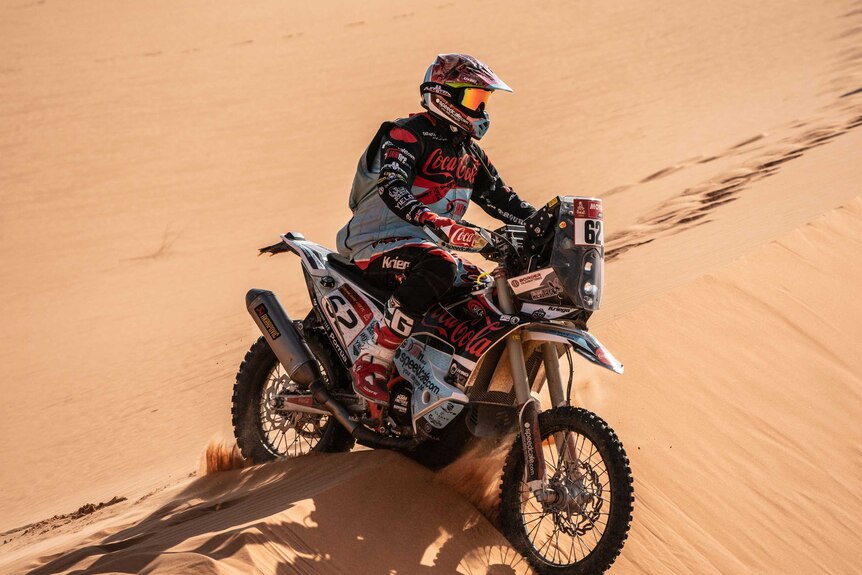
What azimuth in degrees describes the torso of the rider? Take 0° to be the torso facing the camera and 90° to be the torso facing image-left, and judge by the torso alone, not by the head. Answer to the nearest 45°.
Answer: approximately 315°

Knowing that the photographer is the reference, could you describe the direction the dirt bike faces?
facing the viewer and to the right of the viewer

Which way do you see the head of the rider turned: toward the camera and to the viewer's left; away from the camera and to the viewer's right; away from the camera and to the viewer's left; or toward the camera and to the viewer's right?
toward the camera and to the viewer's right
